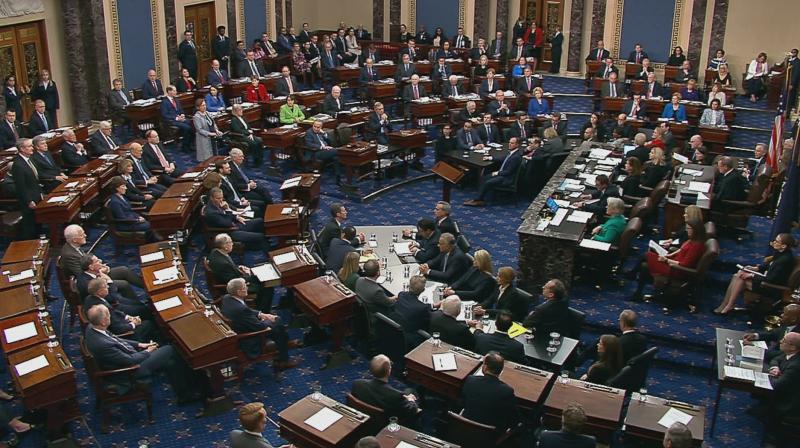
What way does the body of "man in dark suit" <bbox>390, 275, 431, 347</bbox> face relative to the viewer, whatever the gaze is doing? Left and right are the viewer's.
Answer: facing away from the viewer and to the right of the viewer

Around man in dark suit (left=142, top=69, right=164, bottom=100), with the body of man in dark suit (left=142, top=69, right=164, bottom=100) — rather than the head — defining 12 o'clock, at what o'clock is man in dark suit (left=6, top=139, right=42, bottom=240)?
man in dark suit (left=6, top=139, right=42, bottom=240) is roughly at 2 o'clock from man in dark suit (left=142, top=69, right=164, bottom=100).

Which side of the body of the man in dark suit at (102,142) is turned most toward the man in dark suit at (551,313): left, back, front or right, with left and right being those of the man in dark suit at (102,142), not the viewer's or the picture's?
front

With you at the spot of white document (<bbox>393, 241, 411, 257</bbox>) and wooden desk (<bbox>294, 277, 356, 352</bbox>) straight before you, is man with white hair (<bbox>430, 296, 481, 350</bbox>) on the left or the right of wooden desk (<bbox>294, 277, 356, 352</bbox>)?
left

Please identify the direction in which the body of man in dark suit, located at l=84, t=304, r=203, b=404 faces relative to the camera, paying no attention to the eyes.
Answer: to the viewer's right

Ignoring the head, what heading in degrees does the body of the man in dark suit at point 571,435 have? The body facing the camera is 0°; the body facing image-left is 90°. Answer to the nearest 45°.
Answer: approximately 180°

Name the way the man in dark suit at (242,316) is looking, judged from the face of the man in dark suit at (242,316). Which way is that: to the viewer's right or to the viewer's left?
to the viewer's right

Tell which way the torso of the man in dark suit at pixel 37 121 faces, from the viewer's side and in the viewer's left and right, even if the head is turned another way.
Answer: facing the viewer and to the right of the viewer

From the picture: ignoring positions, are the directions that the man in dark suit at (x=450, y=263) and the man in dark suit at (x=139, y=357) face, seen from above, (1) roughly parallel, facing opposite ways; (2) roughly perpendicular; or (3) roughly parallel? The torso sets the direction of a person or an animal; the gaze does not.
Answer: roughly parallel, facing opposite ways

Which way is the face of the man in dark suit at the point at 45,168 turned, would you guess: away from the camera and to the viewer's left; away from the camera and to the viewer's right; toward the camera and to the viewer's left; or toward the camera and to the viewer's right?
toward the camera and to the viewer's right

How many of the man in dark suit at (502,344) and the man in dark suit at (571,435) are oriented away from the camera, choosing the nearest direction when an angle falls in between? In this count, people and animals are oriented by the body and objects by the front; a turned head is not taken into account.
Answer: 2

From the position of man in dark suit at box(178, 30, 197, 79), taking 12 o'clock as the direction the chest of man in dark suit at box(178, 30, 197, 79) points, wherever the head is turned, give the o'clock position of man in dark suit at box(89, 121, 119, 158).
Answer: man in dark suit at box(89, 121, 119, 158) is roughly at 2 o'clock from man in dark suit at box(178, 30, 197, 79).

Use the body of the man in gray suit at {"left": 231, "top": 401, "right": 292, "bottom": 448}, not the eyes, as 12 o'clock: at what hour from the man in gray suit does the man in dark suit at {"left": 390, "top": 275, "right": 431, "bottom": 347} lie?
The man in dark suit is roughly at 12 o'clock from the man in gray suit.

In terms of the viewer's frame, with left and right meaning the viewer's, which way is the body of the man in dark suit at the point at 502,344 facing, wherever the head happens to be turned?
facing away from the viewer

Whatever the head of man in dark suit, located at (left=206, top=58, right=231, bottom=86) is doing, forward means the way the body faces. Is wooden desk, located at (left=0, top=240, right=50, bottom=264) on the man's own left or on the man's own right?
on the man's own right

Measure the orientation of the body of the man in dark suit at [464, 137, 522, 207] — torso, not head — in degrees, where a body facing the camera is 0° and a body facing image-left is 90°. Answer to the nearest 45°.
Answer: approximately 45°

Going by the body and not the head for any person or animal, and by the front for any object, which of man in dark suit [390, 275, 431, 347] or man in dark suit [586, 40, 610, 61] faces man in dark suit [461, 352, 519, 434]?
man in dark suit [586, 40, 610, 61]
